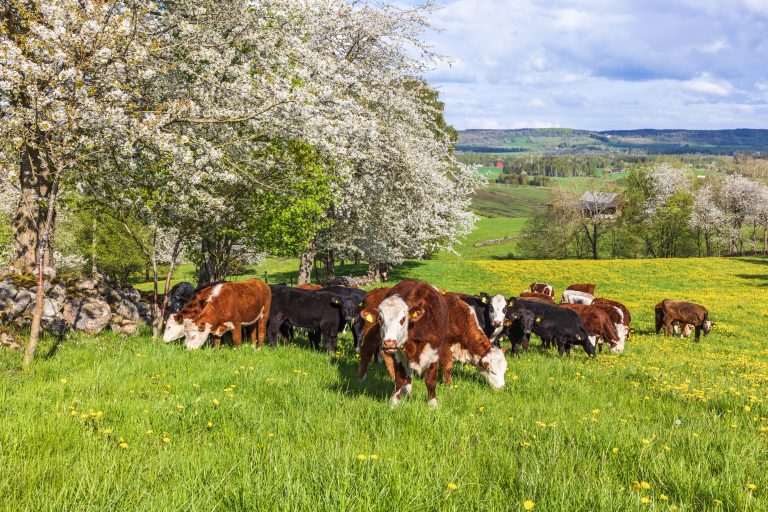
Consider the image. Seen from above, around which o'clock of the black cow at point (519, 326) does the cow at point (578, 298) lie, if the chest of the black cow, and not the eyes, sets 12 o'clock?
The cow is roughly at 8 o'clock from the black cow.

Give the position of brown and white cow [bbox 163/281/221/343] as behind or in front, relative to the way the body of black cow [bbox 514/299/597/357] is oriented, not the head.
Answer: behind

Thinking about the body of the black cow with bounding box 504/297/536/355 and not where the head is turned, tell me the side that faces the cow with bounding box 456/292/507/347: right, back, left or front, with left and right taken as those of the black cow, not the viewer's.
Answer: right

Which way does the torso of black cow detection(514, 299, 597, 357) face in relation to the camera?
to the viewer's right

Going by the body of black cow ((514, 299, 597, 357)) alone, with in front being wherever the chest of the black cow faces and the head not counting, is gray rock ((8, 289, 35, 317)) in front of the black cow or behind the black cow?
behind

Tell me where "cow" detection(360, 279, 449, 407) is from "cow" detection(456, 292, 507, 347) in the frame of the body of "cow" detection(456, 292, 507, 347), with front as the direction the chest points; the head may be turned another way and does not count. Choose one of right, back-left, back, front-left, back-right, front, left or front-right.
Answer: front-right

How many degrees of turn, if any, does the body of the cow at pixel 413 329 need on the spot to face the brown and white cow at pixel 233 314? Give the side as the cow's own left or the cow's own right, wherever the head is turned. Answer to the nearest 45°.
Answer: approximately 135° to the cow's own right
